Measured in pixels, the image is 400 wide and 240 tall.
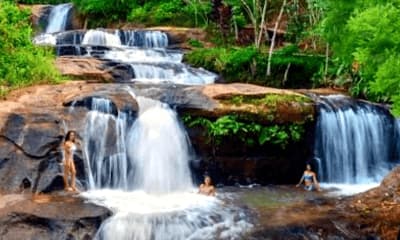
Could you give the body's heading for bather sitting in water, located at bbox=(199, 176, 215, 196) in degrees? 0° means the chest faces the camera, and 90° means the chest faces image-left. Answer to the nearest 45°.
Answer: approximately 0°

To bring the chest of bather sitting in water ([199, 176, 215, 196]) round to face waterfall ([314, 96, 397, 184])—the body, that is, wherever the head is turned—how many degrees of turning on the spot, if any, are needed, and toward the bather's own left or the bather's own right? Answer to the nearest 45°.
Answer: approximately 135° to the bather's own left

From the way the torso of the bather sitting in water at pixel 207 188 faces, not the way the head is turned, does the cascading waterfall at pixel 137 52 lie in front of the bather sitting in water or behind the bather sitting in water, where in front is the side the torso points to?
behind

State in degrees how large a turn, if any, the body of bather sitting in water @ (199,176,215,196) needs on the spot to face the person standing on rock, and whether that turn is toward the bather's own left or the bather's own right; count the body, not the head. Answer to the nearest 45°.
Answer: approximately 90° to the bather's own right

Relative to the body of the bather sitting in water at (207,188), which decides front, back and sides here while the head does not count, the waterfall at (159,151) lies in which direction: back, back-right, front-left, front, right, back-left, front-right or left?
back-right

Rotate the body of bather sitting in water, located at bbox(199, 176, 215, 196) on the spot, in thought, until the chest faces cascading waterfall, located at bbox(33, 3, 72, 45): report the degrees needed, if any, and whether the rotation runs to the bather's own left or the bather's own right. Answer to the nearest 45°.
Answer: approximately 135° to the bather's own right

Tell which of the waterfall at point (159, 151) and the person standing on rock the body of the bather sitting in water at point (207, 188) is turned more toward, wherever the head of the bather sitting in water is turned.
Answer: the person standing on rock

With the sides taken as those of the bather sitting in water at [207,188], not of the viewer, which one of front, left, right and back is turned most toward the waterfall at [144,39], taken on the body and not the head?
back
